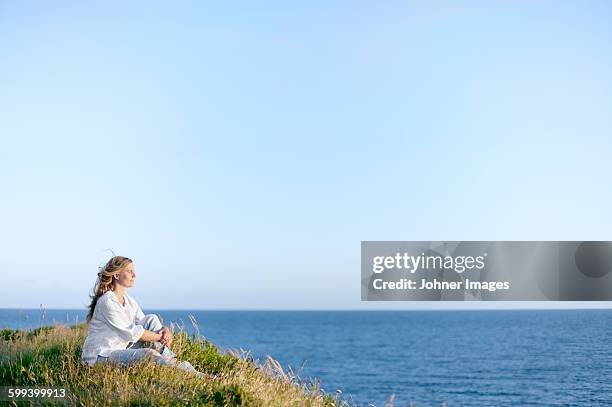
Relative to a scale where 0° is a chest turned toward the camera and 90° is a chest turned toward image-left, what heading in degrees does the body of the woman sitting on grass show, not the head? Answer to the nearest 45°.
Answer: approximately 270°

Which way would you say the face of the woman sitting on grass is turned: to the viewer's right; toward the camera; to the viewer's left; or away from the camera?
to the viewer's right
